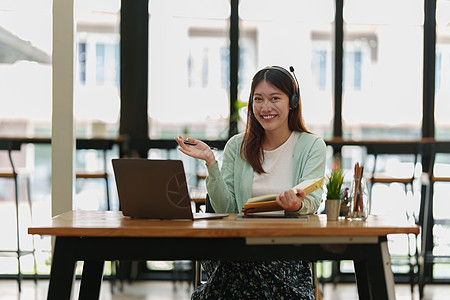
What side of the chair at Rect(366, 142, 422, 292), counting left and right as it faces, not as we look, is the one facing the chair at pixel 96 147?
left

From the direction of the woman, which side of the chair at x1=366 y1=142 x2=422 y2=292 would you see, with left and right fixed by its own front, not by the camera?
back

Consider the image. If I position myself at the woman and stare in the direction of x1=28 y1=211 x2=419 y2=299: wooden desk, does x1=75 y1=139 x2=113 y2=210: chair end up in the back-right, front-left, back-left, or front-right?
back-right

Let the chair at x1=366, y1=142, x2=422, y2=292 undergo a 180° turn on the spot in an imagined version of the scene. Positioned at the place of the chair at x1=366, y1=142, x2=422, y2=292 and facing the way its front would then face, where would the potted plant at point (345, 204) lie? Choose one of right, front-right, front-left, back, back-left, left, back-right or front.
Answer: front

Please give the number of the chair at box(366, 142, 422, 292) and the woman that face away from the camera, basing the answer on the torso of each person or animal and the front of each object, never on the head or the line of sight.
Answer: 1

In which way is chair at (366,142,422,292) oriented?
away from the camera

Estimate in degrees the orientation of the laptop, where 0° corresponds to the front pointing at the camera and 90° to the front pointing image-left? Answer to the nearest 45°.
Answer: approximately 225°

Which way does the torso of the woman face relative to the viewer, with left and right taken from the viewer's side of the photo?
facing the viewer

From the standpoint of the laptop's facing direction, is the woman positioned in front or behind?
in front

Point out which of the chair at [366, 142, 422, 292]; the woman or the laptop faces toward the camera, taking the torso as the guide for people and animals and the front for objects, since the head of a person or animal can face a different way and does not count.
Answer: the woman

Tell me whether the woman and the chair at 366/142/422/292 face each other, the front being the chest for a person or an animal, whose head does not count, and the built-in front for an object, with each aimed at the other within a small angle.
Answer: no

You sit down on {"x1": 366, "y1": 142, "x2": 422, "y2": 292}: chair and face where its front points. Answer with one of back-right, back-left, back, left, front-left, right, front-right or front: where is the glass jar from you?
back

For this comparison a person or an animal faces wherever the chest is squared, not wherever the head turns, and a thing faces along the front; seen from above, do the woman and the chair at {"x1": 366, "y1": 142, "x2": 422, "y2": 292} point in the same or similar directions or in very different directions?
very different directions

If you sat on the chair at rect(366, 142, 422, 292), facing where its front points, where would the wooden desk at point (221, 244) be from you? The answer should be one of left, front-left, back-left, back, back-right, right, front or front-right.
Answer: back

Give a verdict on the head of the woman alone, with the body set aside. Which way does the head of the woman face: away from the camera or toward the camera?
toward the camera
